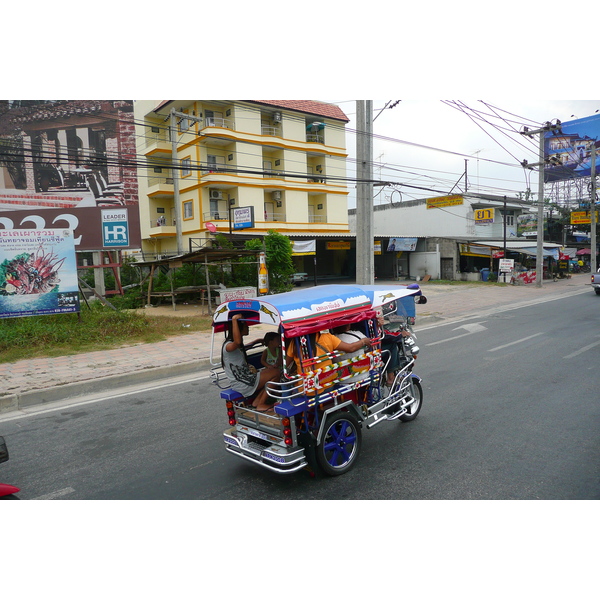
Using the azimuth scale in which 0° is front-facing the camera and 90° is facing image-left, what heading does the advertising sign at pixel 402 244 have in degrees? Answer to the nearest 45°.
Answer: approximately 0°

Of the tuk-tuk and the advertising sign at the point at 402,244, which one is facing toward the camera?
the advertising sign

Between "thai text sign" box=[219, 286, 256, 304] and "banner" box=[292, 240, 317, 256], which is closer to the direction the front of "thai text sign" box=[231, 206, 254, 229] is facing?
the thai text sign

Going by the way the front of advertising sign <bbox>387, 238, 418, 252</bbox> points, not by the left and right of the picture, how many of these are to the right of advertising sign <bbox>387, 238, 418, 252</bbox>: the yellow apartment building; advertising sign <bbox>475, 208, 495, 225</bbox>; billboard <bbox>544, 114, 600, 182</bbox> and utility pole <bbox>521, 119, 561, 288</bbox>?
1

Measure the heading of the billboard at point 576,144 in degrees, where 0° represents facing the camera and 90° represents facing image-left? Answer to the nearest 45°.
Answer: approximately 45°

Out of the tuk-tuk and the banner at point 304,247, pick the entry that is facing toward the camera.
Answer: the banner

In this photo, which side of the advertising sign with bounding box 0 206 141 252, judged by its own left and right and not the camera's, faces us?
front

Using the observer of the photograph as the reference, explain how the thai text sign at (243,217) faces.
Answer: facing the viewer

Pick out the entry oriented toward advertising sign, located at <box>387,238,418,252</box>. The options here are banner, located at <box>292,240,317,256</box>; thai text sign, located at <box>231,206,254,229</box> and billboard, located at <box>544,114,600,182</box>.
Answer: the billboard

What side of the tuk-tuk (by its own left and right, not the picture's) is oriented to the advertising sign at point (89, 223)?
left

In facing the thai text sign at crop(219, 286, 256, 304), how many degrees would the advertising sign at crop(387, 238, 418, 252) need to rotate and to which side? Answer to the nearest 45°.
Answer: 0° — it already faces it

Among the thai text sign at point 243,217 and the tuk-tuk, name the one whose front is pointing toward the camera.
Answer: the thai text sign

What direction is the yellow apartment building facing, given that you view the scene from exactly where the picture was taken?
facing the viewer and to the right of the viewer

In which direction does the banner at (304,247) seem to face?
toward the camera

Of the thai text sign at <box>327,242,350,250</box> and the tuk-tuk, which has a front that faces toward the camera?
the thai text sign
